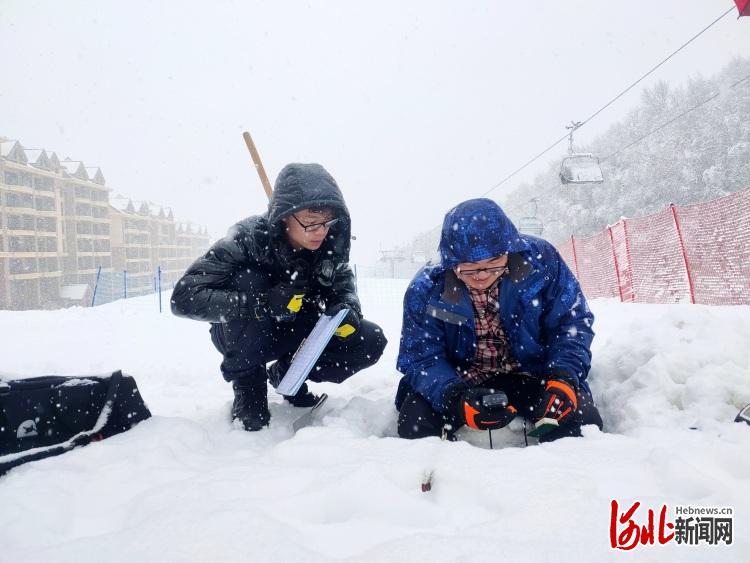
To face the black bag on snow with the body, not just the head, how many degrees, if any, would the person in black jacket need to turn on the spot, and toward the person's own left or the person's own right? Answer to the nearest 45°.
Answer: approximately 90° to the person's own right

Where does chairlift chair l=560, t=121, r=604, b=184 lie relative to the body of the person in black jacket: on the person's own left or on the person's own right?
on the person's own left

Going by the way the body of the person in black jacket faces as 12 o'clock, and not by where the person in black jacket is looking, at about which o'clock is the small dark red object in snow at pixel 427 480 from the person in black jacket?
The small dark red object in snow is roughly at 1 o'clock from the person in black jacket.

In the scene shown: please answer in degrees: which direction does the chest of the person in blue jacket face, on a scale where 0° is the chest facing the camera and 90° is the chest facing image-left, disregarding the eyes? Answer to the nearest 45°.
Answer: approximately 0°

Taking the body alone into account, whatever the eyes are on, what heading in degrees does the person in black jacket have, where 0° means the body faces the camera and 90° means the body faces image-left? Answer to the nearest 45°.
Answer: approximately 315°

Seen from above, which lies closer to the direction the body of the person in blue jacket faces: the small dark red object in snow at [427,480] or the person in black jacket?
the small dark red object in snow

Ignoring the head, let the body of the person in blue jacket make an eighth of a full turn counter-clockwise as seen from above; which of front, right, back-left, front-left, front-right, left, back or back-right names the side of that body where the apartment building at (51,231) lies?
back

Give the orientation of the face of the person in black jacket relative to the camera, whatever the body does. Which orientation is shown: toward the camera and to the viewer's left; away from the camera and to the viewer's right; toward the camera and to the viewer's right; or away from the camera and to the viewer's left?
toward the camera and to the viewer's right

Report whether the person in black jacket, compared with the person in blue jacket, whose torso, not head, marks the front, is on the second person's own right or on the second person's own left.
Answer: on the second person's own right
